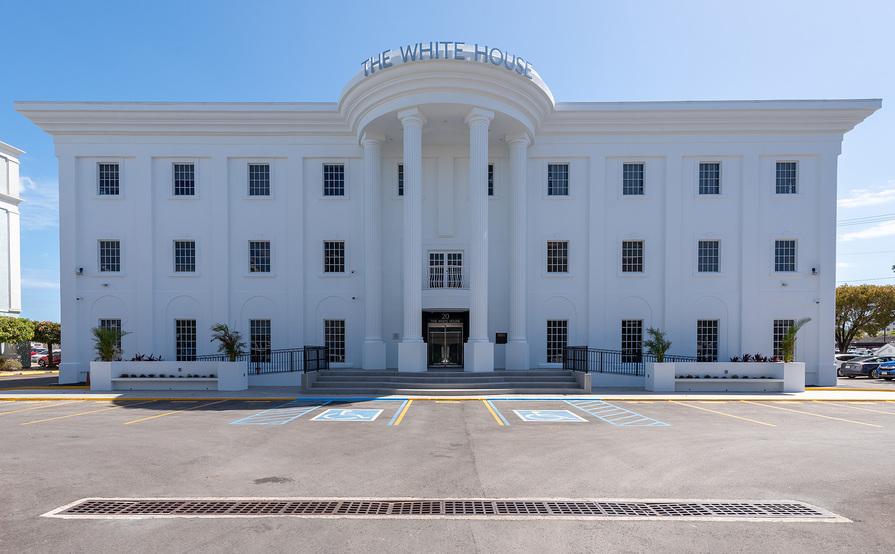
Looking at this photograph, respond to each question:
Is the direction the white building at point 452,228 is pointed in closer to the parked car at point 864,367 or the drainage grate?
the drainage grate

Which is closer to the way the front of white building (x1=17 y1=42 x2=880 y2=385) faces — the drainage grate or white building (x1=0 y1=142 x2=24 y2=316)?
the drainage grate

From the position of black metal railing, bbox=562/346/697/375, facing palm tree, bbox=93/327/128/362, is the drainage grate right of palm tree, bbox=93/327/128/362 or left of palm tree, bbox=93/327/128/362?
left

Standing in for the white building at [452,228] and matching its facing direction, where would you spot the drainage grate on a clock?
The drainage grate is roughly at 12 o'clock from the white building.

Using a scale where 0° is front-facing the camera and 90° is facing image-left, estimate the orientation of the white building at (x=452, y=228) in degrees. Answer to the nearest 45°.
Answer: approximately 0°
